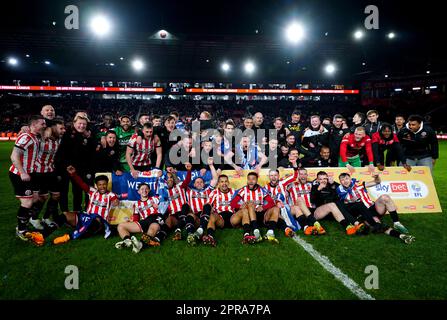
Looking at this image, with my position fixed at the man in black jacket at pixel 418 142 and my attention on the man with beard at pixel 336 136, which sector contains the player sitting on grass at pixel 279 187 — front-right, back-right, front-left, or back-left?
front-left

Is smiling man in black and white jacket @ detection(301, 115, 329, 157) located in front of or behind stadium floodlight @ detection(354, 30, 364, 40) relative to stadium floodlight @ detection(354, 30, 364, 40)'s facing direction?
in front

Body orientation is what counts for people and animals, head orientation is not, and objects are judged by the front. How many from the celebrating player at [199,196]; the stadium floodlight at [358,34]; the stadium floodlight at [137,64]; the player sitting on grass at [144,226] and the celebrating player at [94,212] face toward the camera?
5

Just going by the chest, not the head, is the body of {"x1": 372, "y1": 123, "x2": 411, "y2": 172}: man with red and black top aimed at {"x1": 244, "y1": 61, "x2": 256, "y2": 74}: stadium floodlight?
no

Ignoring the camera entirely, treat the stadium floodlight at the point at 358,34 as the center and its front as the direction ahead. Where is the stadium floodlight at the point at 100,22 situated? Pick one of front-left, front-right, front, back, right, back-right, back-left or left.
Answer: front-right

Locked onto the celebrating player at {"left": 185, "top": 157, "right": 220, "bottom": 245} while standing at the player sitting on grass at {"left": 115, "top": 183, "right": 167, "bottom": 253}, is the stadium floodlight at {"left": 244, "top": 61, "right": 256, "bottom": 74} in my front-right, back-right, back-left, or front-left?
front-left

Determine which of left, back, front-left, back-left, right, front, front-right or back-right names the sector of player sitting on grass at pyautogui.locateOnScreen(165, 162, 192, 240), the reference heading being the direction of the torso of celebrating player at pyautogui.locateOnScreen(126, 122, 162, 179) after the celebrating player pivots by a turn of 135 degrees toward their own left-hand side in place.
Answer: right

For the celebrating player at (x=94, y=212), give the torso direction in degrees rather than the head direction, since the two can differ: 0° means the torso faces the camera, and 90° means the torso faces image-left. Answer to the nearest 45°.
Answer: approximately 0°

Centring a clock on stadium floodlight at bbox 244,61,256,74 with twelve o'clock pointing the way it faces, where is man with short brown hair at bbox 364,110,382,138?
The man with short brown hair is roughly at 12 o'clock from the stadium floodlight.

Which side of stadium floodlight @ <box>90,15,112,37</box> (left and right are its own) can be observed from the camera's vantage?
front

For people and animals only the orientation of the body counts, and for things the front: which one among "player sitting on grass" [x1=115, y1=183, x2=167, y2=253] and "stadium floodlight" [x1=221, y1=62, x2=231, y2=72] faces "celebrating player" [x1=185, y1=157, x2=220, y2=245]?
the stadium floodlight

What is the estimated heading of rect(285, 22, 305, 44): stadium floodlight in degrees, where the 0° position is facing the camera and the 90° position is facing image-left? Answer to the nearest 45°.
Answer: approximately 0°

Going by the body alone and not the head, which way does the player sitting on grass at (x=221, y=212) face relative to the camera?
toward the camera

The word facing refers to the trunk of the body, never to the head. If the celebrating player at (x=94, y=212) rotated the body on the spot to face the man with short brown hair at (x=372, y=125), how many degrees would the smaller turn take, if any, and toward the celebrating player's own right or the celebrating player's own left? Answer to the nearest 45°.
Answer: approximately 90° to the celebrating player's own left

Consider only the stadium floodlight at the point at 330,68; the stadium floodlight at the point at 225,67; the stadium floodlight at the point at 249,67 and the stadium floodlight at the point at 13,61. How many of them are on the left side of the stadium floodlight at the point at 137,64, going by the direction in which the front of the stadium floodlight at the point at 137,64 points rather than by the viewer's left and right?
3
